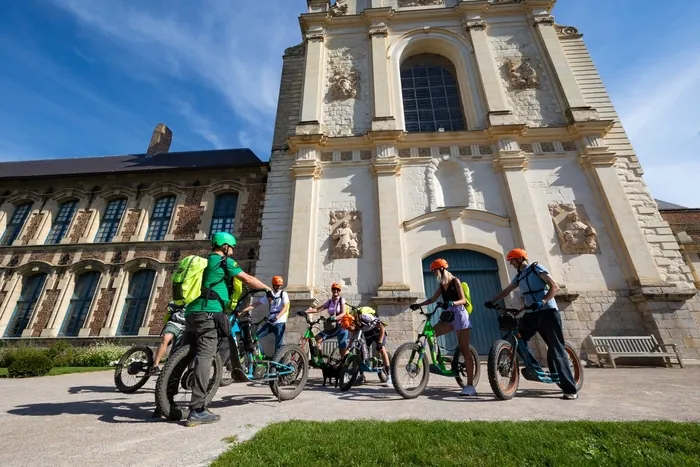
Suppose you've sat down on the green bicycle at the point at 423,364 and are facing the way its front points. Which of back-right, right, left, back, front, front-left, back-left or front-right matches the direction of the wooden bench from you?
back

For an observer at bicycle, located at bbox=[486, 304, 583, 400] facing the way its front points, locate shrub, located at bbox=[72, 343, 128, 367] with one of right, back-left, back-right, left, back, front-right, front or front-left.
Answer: front-right

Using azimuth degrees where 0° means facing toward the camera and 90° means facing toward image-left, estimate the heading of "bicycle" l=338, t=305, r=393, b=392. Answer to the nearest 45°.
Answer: approximately 45°

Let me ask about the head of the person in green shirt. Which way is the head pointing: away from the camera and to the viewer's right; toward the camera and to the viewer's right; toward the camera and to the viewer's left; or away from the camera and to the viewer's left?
away from the camera and to the viewer's right

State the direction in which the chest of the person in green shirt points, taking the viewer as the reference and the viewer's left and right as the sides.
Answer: facing to the right of the viewer

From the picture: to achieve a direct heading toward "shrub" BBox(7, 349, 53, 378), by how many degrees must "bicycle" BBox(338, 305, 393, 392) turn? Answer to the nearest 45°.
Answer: approximately 45° to its right

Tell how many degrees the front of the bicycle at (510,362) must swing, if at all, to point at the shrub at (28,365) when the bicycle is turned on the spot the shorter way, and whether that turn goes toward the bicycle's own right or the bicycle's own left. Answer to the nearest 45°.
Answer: approximately 45° to the bicycle's own right

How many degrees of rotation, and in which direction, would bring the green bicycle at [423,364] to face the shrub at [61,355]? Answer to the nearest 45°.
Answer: approximately 45° to its right
